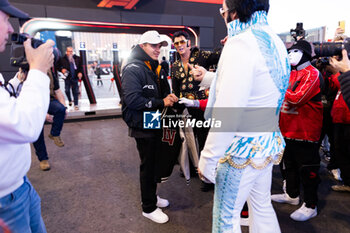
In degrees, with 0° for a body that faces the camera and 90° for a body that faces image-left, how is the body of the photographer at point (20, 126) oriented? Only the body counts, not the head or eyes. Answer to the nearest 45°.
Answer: approximately 270°

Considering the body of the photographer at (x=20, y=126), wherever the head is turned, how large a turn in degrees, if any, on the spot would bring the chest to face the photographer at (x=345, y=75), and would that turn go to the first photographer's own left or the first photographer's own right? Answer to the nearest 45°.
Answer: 0° — they already face them
